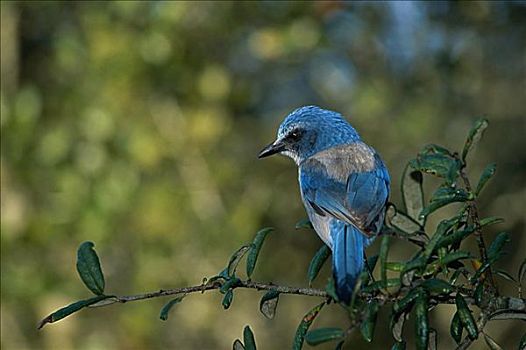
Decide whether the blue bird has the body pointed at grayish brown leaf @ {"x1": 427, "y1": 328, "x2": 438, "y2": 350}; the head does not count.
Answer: no

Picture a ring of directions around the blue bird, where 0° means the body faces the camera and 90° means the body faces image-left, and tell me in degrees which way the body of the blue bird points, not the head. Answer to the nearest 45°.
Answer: approximately 135°

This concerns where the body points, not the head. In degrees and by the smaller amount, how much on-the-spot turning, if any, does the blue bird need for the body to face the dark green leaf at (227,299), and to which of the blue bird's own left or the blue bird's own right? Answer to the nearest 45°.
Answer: approximately 135° to the blue bird's own left
